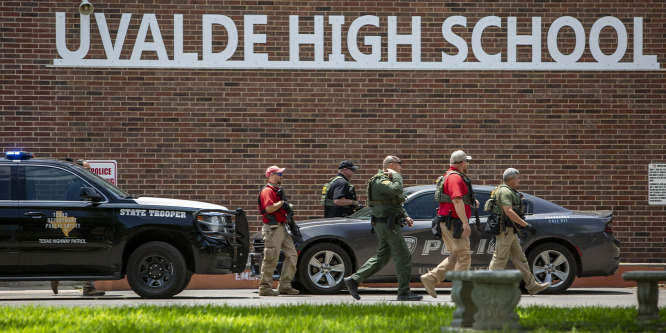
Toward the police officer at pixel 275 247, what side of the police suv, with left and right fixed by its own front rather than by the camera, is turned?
front

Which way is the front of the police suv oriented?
to the viewer's right

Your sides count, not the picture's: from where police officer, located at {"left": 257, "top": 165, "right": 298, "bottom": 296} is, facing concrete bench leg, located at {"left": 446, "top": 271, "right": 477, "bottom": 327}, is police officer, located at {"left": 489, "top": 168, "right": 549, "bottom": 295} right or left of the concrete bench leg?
left

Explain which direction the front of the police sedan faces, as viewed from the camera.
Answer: facing to the left of the viewer

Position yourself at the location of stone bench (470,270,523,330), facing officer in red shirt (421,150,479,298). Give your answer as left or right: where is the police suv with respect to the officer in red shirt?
left
